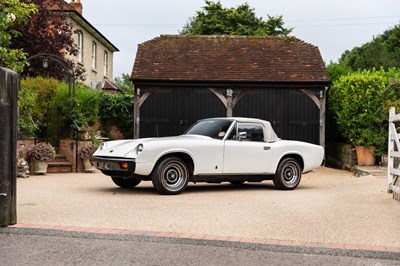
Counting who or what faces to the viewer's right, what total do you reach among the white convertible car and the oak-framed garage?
0

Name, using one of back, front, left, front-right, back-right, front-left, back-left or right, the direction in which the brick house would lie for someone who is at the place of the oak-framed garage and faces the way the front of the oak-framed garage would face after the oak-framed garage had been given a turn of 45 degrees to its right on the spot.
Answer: right

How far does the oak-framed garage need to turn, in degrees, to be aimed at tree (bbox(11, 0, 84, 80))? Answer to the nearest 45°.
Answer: approximately 90° to its right

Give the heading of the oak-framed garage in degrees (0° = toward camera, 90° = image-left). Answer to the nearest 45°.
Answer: approximately 0°

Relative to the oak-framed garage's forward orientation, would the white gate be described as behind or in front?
in front

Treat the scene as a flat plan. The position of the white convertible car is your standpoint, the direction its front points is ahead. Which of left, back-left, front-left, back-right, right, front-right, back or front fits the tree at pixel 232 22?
back-right

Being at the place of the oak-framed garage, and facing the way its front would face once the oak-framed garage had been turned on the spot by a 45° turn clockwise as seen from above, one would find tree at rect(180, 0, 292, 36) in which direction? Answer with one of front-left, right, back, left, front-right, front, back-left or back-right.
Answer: back-right

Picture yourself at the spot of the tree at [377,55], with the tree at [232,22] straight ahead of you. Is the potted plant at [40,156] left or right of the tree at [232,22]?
left

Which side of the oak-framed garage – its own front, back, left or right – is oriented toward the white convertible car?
front

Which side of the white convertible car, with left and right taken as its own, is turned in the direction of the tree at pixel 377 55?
back

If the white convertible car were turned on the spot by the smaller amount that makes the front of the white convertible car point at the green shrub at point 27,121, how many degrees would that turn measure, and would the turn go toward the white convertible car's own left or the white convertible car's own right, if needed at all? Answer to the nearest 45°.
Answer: approximately 90° to the white convertible car's own right

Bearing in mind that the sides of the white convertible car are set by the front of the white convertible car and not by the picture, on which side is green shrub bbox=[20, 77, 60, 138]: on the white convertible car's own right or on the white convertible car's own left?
on the white convertible car's own right

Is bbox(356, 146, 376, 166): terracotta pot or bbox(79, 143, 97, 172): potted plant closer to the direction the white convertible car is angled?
the potted plant
